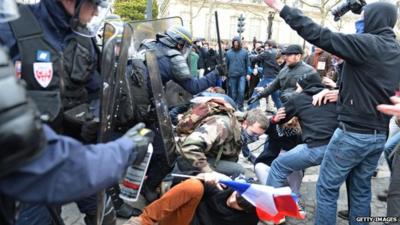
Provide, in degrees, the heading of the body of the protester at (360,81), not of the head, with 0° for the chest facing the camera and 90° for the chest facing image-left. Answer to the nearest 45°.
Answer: approximately 135°

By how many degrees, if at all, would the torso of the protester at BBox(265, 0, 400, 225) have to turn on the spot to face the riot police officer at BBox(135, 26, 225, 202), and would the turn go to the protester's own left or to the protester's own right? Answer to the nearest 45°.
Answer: approximately 45° to the protester's own left

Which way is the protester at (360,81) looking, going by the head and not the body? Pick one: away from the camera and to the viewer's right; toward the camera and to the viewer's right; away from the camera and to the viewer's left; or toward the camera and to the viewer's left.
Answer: away from the camera and to the viewer's left
